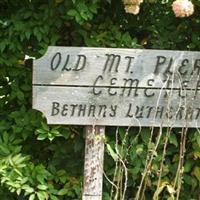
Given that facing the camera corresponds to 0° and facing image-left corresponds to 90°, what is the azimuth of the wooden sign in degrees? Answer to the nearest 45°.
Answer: approximately 0°
